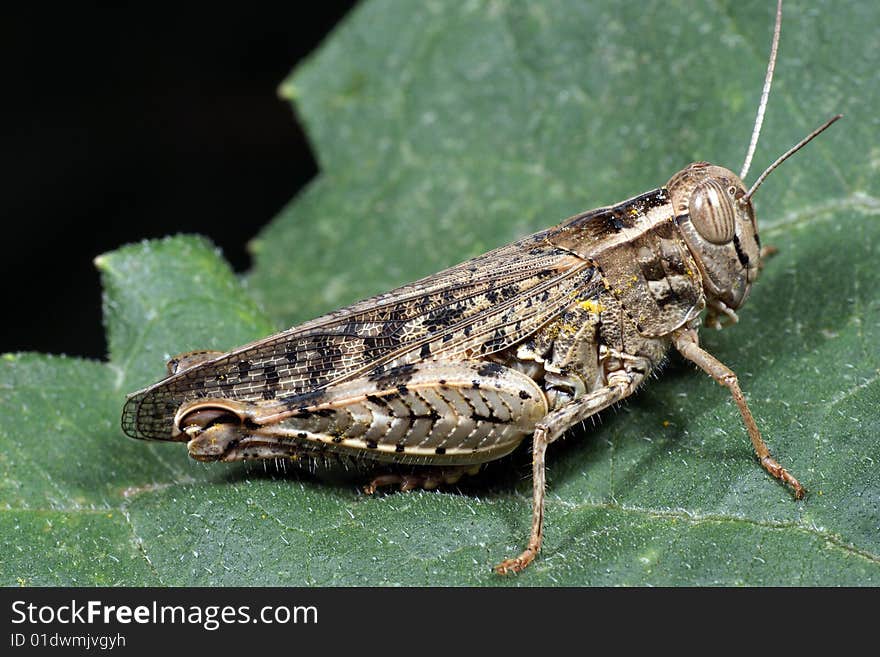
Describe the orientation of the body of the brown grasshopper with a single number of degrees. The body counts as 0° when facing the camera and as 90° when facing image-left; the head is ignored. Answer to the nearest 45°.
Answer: approximately 270°
